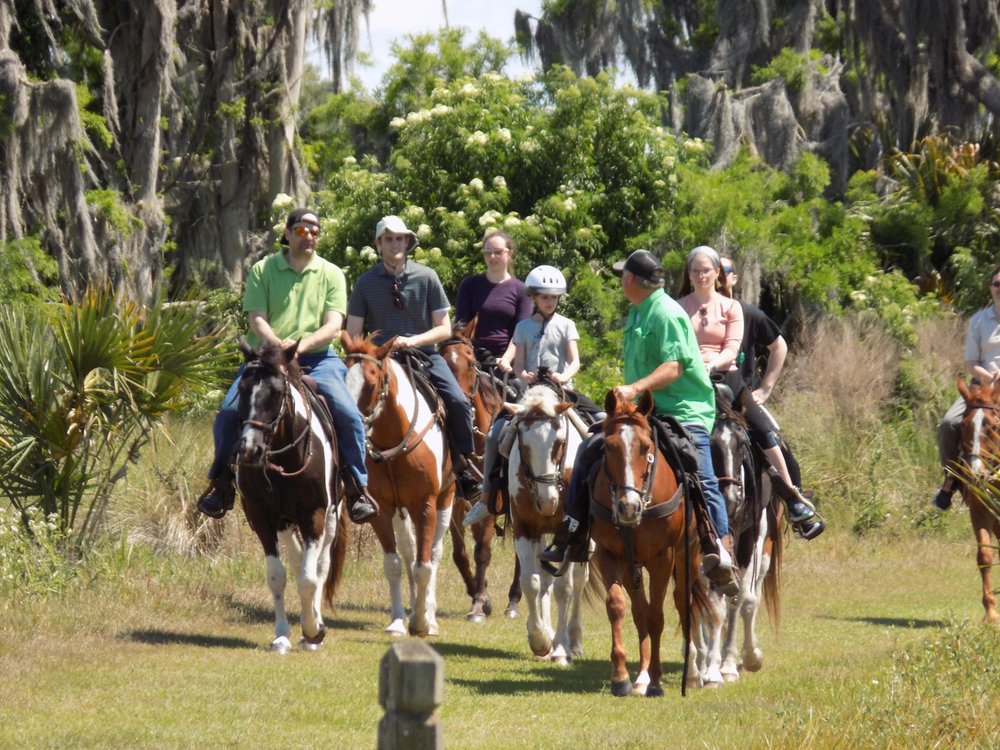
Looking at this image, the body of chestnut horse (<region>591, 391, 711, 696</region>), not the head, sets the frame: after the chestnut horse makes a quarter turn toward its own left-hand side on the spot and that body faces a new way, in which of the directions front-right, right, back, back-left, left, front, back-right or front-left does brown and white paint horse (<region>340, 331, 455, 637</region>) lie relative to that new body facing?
back-left

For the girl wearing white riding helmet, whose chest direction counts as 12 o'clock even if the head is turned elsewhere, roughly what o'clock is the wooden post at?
The wooden post is roughly at 12 o'clock from the girl wearing white riding helmet.

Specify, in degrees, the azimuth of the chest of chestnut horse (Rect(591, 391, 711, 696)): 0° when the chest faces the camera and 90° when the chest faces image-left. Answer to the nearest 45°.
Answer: approximately 0°

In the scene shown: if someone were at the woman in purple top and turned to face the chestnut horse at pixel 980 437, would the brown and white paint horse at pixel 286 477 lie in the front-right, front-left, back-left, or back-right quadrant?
back-right

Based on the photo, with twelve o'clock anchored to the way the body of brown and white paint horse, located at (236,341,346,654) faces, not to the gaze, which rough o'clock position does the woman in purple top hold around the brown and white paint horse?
The woman in purple top is roughly at 7 o'clock from the brown and white paint horse.

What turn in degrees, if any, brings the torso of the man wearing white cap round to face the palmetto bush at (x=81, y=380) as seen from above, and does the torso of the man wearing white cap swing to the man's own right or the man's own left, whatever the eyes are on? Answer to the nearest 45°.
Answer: approximately 90° to the man's own right

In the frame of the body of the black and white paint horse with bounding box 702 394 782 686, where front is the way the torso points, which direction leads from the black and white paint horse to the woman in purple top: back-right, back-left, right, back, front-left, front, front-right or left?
back-right

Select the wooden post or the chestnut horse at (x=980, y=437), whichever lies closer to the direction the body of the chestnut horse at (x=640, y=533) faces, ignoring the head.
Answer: the wooden post

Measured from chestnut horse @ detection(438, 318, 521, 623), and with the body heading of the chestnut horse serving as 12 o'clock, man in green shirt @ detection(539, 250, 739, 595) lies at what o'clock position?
The man in green shirt is roughly at 10 o'clock from the chestnut horse.

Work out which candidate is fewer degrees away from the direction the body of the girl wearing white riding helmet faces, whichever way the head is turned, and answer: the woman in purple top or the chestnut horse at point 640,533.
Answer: the chestnut horse
